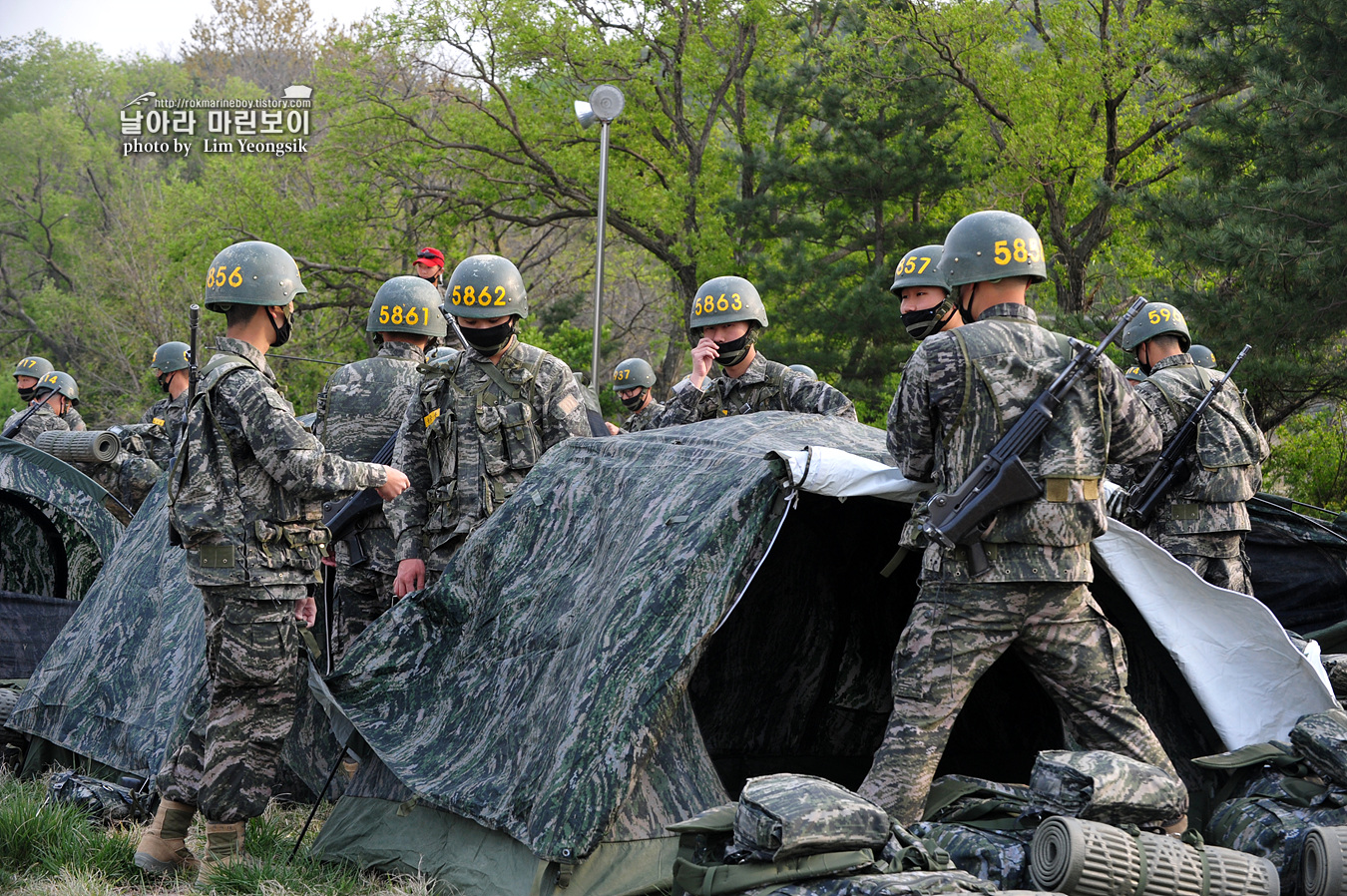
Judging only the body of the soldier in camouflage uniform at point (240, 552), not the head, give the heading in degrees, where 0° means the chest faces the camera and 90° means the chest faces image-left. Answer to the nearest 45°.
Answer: approximately 225°

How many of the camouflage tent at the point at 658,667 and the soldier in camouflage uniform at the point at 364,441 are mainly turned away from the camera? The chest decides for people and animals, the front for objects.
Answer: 1

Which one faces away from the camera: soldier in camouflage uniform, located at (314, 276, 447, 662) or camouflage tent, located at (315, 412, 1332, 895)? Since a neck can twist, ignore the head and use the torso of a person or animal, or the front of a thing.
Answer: the soldier in camouflage uniform

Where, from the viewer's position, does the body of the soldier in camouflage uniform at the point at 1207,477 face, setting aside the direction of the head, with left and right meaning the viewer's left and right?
facing away from the viewer and to the left of the viewer

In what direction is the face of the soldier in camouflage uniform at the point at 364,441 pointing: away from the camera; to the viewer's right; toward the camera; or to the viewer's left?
away from the camera

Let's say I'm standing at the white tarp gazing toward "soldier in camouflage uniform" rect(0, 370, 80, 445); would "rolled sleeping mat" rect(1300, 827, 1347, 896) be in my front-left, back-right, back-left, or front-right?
back-left

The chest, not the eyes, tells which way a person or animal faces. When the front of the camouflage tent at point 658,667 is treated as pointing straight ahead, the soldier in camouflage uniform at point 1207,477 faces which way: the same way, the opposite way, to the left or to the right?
the opposite way

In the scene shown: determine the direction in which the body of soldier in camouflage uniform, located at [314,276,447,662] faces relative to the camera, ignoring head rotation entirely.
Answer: away from the camera

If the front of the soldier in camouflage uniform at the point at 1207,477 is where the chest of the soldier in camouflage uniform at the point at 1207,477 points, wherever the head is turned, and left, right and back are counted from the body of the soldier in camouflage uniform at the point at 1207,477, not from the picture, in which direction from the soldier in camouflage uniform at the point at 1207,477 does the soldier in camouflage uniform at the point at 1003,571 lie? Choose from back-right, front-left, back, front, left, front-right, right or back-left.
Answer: back-left

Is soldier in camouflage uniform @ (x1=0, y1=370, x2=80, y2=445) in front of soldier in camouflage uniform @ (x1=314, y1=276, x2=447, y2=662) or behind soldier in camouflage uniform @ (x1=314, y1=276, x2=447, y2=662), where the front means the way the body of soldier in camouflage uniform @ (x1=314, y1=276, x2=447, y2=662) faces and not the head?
in front

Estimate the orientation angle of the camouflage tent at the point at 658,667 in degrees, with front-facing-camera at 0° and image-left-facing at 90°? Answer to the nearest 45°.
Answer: approximately 315°
